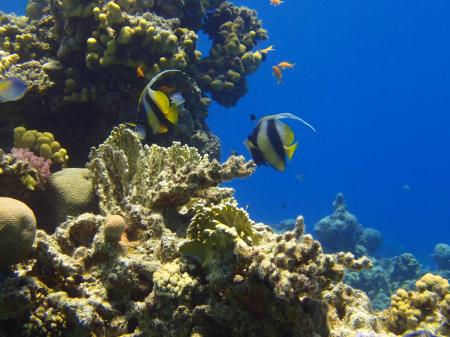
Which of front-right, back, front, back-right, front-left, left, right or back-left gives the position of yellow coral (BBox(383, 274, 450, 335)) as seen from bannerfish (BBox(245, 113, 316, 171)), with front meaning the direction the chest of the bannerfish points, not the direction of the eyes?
back

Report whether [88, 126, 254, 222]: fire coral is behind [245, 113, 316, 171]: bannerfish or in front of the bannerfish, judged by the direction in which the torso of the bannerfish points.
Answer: in front

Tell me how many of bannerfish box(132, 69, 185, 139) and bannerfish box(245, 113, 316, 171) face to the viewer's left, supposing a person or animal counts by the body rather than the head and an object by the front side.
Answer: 2

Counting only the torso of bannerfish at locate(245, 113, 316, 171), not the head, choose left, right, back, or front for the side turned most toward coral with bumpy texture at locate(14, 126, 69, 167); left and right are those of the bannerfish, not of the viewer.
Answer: front

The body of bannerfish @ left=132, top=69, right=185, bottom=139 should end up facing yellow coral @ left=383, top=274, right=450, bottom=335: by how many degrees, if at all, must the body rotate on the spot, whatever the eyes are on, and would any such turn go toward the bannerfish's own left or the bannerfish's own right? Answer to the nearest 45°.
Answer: approximately 180°

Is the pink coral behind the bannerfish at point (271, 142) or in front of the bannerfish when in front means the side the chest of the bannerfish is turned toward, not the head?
in front

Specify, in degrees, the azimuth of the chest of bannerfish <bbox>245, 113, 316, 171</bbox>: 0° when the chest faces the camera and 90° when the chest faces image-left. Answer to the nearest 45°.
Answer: approximately 90°

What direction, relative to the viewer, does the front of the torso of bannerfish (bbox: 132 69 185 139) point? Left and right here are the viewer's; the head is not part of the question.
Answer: facing to the left of the viewer
